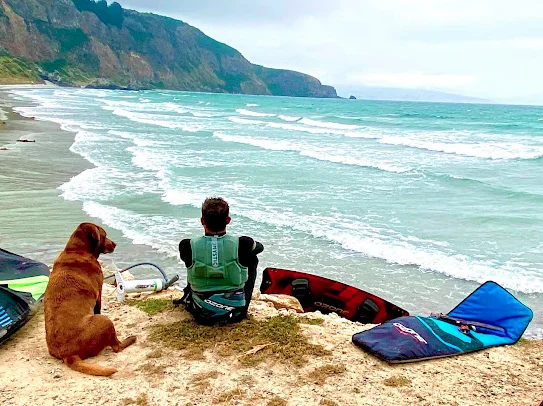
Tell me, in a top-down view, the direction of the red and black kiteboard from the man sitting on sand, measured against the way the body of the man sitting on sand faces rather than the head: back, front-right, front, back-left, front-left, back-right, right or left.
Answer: front-right

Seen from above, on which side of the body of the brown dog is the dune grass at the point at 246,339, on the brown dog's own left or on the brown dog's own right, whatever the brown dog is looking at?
on the brown dog's own right

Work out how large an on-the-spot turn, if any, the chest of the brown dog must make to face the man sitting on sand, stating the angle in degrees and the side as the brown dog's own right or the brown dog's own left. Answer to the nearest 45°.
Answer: approximately 45° to the brown dog's own right

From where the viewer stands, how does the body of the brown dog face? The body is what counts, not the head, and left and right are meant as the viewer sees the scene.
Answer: facing away from the viewer and to the right of the viewer

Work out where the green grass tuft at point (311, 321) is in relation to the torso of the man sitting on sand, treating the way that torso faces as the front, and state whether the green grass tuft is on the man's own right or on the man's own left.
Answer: on the man's own right

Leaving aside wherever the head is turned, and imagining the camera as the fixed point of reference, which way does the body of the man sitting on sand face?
away from the camera

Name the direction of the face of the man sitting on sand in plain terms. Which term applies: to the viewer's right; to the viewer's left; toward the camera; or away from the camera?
away from the camera

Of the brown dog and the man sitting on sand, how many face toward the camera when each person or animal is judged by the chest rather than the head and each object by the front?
0

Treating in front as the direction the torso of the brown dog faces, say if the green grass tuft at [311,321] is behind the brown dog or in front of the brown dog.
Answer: in front
